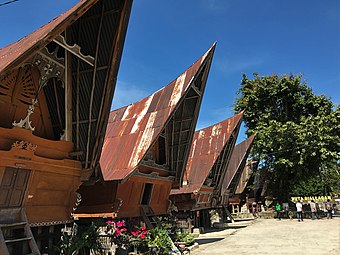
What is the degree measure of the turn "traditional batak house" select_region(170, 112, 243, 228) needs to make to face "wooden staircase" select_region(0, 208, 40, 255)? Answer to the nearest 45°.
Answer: approximately 45° to its right

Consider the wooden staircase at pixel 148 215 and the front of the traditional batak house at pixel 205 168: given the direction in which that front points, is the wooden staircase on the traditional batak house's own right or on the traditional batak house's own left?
on the traditional batak house's own right

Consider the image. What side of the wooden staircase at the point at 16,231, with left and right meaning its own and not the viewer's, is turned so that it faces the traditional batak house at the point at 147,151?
left

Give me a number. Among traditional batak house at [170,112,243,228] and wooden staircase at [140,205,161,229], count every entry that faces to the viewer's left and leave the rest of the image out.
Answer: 0

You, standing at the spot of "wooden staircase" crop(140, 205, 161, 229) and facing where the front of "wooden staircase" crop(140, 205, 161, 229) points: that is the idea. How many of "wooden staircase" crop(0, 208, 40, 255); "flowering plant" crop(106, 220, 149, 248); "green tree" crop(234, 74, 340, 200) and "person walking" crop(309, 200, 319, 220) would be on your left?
2

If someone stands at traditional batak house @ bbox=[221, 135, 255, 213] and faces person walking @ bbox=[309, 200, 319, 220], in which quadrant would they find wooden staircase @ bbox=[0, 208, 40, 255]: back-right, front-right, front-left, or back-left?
front-right

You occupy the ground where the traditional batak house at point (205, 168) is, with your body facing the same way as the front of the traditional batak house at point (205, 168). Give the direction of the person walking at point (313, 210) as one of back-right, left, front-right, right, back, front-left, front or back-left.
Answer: left

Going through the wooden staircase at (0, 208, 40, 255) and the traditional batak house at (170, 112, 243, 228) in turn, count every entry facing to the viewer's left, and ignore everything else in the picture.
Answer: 0

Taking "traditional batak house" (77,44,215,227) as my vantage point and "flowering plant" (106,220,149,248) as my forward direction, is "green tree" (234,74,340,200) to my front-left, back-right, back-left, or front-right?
back-left

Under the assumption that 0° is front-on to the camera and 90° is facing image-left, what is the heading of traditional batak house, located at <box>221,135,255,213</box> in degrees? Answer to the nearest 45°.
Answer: approximately 315°
